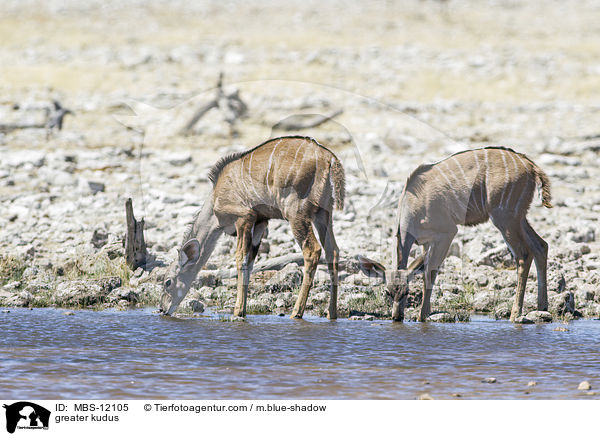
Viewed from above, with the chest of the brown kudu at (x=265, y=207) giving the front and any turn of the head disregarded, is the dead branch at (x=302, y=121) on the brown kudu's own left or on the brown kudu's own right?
on the brown kudu's own right

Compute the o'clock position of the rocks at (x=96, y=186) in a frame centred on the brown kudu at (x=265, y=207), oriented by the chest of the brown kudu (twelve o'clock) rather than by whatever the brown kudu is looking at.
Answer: The rocks is roughly at 2 o'clock from the brown kudu.

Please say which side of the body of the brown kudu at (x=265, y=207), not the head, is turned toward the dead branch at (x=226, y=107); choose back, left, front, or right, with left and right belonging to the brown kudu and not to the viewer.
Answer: right

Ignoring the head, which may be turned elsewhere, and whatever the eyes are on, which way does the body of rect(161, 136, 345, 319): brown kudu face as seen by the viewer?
to the viewer's left

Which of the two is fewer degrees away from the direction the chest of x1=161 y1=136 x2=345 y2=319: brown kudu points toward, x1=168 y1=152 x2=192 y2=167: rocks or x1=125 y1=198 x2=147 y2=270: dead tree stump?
the dead tree stump

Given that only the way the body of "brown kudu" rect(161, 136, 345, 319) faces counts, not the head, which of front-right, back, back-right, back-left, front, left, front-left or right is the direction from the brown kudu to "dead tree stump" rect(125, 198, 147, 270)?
front-right

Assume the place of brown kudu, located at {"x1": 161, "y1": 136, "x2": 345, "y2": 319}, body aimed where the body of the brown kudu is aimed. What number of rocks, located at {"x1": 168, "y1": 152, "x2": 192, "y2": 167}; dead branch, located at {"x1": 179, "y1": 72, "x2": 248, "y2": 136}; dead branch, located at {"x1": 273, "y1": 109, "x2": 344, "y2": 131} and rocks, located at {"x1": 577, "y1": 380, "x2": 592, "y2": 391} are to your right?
3

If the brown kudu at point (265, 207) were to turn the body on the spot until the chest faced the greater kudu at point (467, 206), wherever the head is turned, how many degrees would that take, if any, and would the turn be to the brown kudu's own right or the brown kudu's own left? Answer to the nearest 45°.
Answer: approximately 180°

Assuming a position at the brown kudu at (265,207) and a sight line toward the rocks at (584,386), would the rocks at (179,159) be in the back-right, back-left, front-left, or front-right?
back-left

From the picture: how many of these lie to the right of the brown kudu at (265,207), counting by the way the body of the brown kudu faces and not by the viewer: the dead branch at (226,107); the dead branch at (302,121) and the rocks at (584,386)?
2

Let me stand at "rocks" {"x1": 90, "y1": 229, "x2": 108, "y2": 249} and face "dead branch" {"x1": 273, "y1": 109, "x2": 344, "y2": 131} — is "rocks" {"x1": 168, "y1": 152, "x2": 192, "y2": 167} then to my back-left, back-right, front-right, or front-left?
front-left

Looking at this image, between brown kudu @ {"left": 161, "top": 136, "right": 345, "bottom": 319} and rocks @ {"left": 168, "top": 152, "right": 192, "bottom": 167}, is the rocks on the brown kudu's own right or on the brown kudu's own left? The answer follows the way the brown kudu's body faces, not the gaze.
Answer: on the brown kudu's own right
